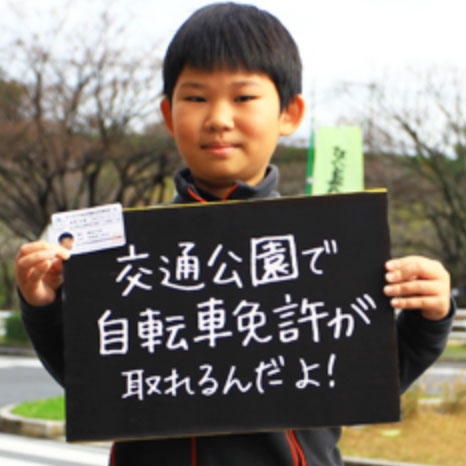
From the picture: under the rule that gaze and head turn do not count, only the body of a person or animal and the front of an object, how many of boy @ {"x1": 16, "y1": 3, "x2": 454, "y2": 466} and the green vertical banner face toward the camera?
2

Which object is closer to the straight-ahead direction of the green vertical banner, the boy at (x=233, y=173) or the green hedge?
the boy

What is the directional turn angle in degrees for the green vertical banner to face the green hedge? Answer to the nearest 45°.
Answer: approximately 135° to its right

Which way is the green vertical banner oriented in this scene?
toward the camera

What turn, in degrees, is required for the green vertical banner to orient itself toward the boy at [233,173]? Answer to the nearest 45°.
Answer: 0° — it already faces them

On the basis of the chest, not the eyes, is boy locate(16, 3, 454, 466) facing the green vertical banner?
no

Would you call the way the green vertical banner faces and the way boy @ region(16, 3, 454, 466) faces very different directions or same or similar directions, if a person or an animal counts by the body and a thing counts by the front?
same or similar directions

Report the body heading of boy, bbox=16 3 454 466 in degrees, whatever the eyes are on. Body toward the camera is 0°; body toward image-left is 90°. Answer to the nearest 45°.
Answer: approximately 0°

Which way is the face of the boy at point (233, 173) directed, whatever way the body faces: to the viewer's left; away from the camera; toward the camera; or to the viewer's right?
toward the camera

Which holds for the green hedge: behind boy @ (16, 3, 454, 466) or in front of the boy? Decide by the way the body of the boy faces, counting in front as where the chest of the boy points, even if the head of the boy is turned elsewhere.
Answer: behind
